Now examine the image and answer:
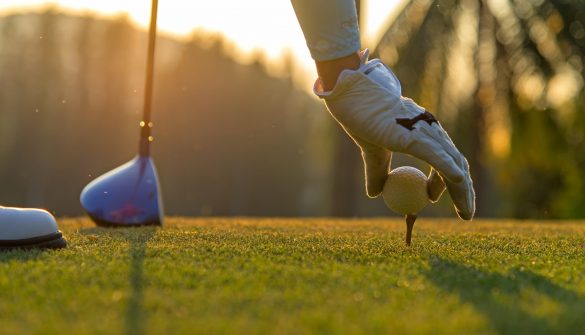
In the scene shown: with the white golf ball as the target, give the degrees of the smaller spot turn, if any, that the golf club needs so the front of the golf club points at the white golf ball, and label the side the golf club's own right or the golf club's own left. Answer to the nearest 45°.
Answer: approximately 45° to the golf club's own right

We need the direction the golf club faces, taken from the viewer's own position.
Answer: facing to the right of the viewer

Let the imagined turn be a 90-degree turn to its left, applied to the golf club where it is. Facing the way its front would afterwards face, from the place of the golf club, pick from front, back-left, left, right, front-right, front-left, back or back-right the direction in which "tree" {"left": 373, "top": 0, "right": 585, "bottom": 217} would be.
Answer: front-right
